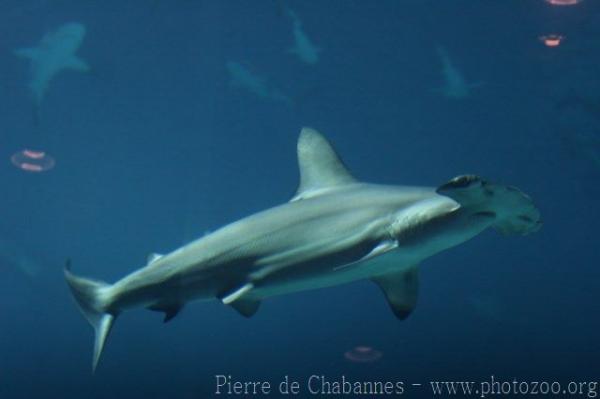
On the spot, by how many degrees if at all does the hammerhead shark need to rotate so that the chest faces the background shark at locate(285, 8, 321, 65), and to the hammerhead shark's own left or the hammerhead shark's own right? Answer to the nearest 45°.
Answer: approximately 90° to the hammerhead shark's own left

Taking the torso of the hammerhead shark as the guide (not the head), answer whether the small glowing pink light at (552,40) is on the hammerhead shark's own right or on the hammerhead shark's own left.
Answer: on the hammerhead shark's own left

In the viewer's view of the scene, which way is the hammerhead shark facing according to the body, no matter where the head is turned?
to the viewer's right

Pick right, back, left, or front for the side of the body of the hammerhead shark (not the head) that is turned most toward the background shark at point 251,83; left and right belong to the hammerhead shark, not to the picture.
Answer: left
